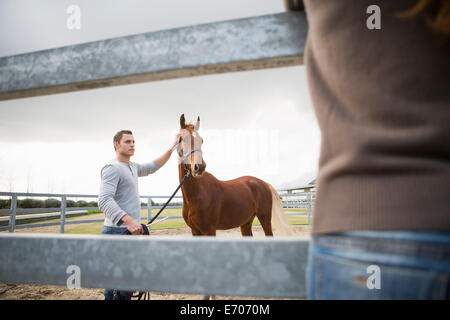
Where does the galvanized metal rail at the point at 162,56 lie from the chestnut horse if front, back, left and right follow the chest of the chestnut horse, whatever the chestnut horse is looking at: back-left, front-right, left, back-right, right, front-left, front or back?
front-left

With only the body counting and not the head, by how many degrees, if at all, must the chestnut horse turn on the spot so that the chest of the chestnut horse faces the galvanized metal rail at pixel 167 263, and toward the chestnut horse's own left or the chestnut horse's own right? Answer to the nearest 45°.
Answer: approximately 45° to the chestnut horse's own left

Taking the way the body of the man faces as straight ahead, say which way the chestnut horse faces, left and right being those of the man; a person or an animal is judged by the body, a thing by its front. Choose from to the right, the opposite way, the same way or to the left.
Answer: to the right

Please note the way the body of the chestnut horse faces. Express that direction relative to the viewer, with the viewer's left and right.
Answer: facing the viewer and to the left of the viewer

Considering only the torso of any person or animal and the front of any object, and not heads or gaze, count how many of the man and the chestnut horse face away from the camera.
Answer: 0

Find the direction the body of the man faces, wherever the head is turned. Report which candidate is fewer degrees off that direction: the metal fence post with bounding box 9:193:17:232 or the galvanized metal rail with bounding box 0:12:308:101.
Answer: the galvanized metal rail

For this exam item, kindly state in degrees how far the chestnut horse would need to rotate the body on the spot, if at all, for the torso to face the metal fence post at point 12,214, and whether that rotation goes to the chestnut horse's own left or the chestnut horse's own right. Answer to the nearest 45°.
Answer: approximately 90° to the chestnut horse's own right

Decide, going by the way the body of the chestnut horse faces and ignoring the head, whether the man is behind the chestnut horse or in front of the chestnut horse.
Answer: in front

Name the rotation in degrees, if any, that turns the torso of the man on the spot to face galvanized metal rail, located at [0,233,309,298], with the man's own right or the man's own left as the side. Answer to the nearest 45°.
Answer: approximately 45° to the man's own right

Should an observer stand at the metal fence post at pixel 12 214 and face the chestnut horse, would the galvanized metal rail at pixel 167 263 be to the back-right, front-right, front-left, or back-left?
front-right

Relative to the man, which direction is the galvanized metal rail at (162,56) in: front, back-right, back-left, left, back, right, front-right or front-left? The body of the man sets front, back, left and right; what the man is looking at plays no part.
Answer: front-right

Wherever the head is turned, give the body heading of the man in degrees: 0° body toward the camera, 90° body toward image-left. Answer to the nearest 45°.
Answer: approximately 315°
